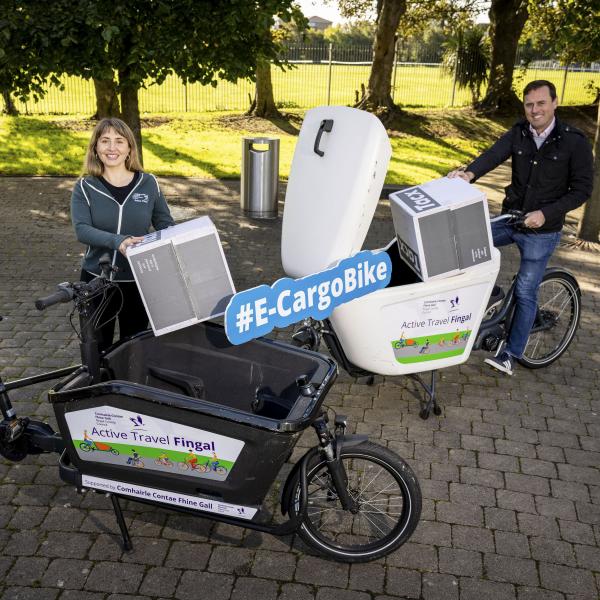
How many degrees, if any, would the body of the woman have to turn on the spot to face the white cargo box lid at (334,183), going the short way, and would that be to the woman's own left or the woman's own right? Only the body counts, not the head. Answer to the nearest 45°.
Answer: approximately 45° to the woman's own left

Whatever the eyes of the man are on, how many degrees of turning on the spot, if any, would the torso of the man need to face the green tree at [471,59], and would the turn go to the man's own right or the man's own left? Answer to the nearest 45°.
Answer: approximately 135° to the man's own right

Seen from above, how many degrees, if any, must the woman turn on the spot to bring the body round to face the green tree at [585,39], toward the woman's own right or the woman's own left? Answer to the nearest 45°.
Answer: approximately 135° to the woman's own left

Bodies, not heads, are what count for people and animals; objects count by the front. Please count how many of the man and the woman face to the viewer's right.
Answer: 0

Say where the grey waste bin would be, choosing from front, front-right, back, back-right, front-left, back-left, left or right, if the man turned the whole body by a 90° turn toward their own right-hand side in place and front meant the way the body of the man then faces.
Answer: front

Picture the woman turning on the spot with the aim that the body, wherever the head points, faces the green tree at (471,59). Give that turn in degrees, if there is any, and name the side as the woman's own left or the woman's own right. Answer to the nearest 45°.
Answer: approximately 135° to the woman's own left

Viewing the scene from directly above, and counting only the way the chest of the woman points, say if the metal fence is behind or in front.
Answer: behind

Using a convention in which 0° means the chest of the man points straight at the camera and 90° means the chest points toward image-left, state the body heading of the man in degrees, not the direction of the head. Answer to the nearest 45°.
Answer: approximately 45°

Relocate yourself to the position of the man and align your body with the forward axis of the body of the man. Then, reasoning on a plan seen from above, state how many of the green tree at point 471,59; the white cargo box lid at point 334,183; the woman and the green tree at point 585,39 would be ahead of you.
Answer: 2
